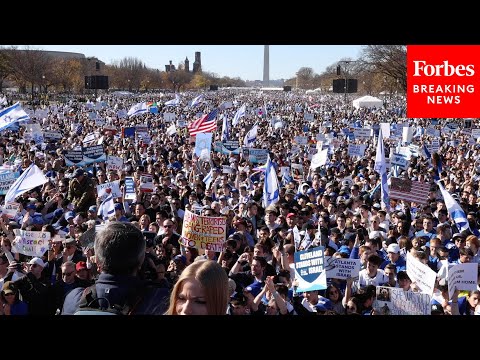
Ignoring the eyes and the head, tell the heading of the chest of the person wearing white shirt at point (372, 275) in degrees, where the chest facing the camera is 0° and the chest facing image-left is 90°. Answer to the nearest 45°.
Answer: approximately 0°

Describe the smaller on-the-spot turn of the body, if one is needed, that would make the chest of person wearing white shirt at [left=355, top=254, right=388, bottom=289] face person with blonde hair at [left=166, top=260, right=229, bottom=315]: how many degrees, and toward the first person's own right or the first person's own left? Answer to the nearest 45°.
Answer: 0° — they already face them

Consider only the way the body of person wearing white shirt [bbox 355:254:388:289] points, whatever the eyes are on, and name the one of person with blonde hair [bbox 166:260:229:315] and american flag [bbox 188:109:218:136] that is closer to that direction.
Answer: the person with blonde hair

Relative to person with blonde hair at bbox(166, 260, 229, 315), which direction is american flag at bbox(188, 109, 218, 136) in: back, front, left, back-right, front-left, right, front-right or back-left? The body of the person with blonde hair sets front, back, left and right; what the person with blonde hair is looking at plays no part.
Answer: back-right

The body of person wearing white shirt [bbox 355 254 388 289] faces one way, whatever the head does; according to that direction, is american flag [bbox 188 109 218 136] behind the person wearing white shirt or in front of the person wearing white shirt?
behind

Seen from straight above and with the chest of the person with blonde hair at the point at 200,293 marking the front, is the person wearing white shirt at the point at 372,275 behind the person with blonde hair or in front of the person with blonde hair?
behind

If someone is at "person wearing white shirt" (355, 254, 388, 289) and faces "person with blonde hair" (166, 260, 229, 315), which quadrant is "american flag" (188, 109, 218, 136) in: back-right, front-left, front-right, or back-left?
back-right
